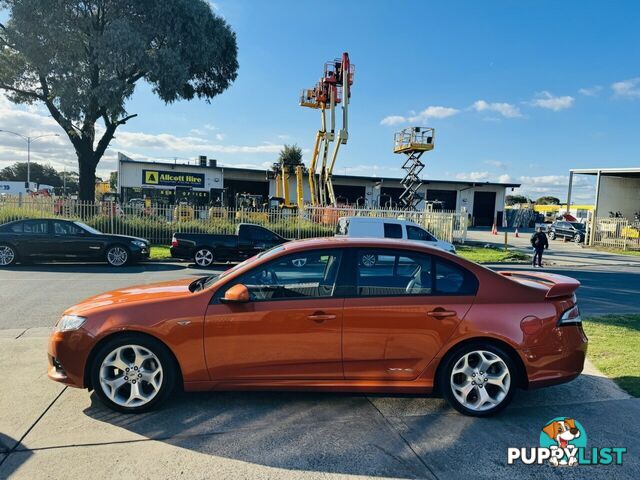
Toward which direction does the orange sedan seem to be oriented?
to the viewer's left

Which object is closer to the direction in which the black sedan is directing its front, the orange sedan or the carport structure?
the carport structure

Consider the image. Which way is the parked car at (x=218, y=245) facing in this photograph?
to the viewer's right

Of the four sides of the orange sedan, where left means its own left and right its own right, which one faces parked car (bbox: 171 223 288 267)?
right

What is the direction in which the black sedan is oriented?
to the viewer's right

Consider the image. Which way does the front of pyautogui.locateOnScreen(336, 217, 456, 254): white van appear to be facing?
to the viewer's right

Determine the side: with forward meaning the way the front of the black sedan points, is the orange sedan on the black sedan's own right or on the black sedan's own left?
on the black sedan's own right

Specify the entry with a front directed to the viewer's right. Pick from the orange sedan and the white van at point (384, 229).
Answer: the white van

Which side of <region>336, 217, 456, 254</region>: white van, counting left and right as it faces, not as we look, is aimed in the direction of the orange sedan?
right

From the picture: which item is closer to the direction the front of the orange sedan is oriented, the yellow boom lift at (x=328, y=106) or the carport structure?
the yellow boom lift

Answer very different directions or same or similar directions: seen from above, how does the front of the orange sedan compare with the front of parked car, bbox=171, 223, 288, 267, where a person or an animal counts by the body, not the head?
very different directions

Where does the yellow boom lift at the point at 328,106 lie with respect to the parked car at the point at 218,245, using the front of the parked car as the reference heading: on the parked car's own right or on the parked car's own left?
on the parked car's own left
